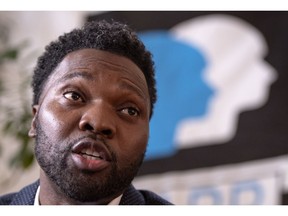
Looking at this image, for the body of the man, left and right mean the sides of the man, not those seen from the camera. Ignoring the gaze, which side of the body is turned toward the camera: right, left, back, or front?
front
